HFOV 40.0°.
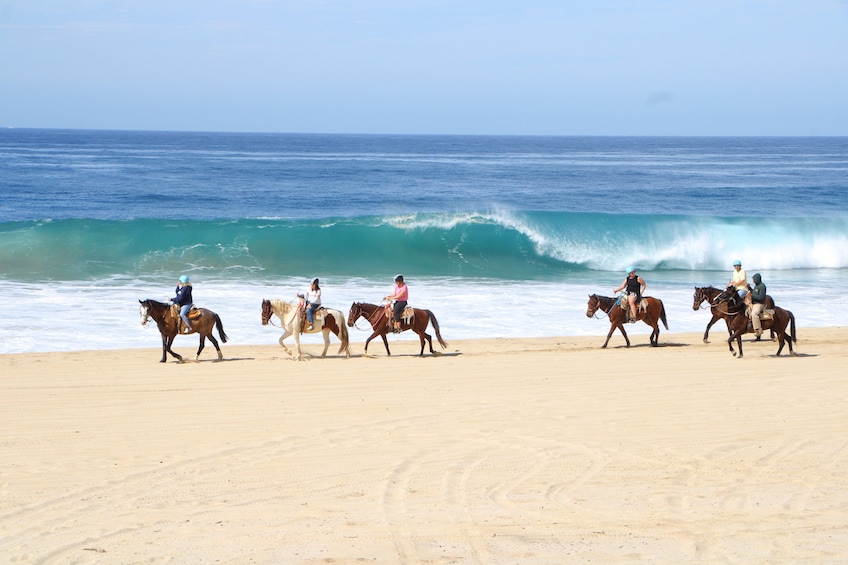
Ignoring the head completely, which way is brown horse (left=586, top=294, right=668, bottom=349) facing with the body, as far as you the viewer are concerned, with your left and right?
facing to the left of the viewer

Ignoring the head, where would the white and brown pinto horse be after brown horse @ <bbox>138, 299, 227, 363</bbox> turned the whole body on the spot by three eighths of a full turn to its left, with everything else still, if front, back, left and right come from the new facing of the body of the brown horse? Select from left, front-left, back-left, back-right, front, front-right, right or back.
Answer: front-left

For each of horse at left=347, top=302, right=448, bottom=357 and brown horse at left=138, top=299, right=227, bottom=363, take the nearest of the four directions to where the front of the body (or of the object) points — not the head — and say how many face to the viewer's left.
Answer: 2

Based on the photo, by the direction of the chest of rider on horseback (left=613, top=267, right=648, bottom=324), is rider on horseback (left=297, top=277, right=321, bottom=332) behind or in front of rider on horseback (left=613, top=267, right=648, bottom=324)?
in front

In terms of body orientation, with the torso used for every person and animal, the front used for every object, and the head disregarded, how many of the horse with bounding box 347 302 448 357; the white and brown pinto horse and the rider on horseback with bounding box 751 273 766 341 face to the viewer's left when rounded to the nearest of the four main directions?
3

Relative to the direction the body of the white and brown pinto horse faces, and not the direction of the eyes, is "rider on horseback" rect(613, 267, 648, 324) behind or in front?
behind

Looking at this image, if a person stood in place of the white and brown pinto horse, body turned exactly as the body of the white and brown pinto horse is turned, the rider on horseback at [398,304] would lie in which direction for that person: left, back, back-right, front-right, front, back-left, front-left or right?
back

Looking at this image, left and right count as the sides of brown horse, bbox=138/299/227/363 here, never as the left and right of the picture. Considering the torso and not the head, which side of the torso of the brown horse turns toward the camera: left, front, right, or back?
left

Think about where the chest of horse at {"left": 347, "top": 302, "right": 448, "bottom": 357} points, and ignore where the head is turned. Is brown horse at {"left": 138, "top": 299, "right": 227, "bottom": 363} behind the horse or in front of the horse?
in front

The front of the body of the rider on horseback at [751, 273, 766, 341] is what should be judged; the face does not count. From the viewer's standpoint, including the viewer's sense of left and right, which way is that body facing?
facing to the left of the viewer

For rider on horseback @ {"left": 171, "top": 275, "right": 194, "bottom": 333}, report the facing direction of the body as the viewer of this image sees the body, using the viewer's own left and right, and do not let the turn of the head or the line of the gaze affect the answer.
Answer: facing to the left of the viewer
